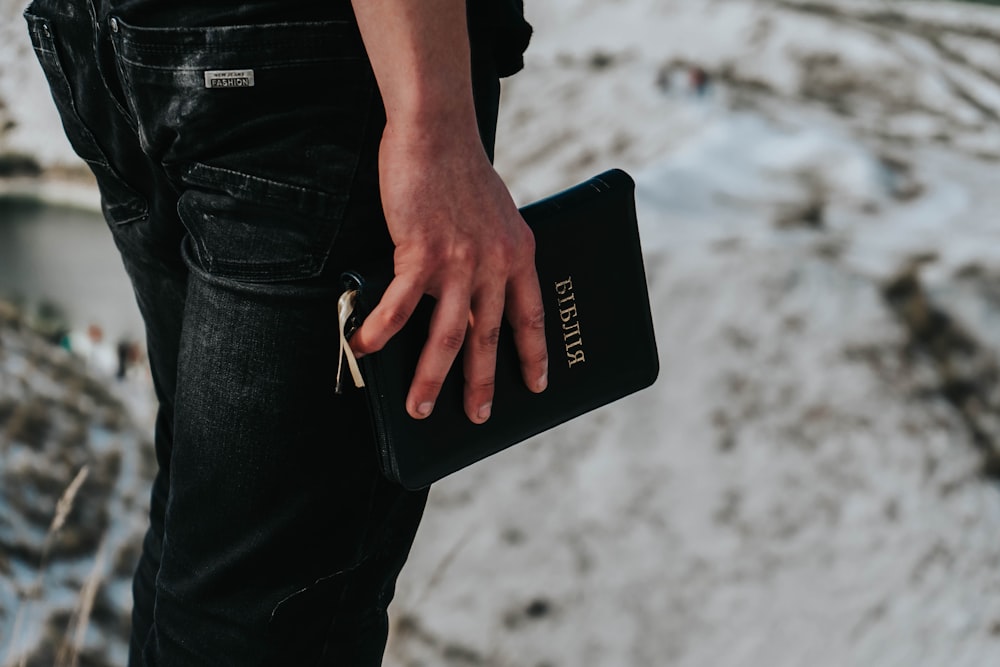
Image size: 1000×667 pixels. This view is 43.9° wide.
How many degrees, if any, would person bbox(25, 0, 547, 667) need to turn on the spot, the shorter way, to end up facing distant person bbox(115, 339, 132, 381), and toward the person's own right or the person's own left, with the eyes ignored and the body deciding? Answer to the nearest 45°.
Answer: approximately 45° to the person's own left

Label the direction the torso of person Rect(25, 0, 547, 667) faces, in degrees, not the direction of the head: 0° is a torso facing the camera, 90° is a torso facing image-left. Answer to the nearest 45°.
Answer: approximately 225°

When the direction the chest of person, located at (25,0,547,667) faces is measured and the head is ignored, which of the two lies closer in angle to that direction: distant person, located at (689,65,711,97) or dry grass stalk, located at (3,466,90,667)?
the distant person

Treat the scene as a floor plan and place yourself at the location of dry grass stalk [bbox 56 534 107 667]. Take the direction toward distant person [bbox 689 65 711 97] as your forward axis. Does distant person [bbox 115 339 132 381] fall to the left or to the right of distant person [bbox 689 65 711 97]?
left

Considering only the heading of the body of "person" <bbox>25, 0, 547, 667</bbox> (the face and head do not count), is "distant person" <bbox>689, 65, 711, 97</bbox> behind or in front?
in front

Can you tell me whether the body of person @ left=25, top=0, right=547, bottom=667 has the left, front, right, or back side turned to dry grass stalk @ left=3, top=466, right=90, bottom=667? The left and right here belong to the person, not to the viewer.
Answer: left
